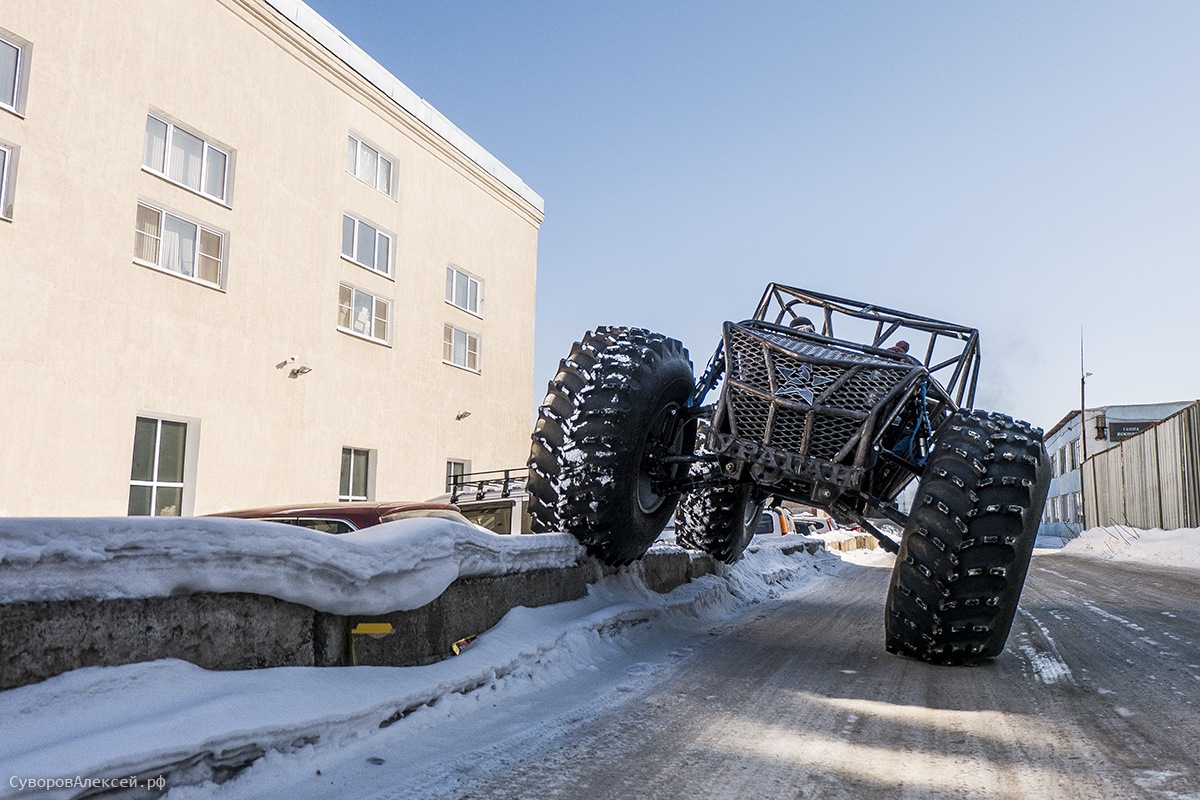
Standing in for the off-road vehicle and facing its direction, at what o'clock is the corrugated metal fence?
The corrugated metal fence is roughly at 7 o'clock from the off-road vehicle.

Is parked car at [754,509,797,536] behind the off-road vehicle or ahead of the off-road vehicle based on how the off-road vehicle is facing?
behind

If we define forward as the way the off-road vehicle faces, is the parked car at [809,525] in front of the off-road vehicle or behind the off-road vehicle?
behind

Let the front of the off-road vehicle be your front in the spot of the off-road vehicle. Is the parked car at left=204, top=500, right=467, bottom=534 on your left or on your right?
on your right

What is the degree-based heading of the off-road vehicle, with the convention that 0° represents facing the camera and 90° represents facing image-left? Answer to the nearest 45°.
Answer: approximately 0°

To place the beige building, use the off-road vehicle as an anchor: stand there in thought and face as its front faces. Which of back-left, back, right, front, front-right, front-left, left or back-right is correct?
back-right

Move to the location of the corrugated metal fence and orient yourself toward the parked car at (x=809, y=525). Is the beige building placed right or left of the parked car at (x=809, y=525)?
left

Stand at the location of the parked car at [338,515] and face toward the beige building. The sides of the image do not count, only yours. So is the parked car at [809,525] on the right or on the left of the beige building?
right
